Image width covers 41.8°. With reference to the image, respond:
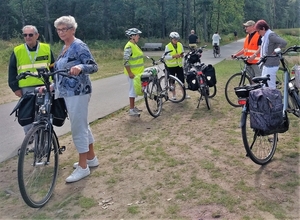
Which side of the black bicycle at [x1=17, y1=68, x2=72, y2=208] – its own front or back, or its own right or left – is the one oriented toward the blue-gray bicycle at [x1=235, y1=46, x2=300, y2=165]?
left

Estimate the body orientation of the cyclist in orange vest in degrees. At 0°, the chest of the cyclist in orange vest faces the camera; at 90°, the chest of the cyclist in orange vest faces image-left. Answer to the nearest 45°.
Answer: approximately 45°

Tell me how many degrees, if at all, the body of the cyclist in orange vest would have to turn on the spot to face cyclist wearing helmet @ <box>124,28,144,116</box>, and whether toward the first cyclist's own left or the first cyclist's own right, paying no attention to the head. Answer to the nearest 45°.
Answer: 0° — they already face them

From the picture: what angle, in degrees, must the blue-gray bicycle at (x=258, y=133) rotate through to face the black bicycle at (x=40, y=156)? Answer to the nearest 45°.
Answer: approximately 180°

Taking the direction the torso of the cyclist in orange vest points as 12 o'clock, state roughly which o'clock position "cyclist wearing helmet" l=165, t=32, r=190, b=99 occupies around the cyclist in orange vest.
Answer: The cyclist wearing helmet is roughly at 2 o'clock from the cyclist in orange vest.

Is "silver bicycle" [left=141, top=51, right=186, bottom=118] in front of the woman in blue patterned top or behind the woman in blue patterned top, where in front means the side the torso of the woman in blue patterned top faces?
behind
